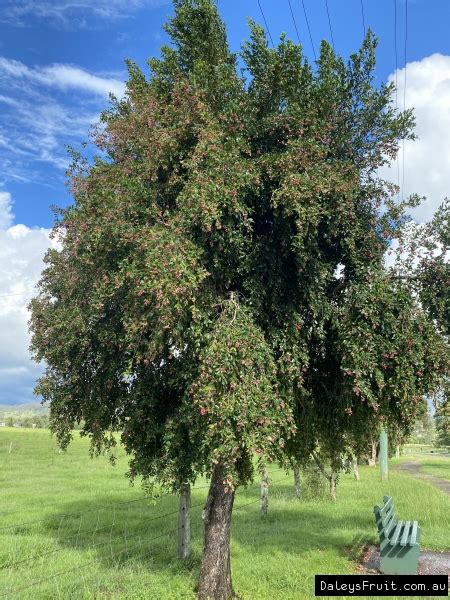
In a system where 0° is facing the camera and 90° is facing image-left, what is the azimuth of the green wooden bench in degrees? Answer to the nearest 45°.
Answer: approximately 270°

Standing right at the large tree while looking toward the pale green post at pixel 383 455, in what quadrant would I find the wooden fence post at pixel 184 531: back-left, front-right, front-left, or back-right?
front-left

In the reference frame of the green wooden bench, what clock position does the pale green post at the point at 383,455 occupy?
The pale green post is roughly at 9 o'clock from the green wooden bench.

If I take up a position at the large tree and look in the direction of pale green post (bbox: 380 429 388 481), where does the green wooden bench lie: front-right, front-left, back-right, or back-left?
front-right

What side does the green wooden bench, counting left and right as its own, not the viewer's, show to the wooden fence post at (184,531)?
back
